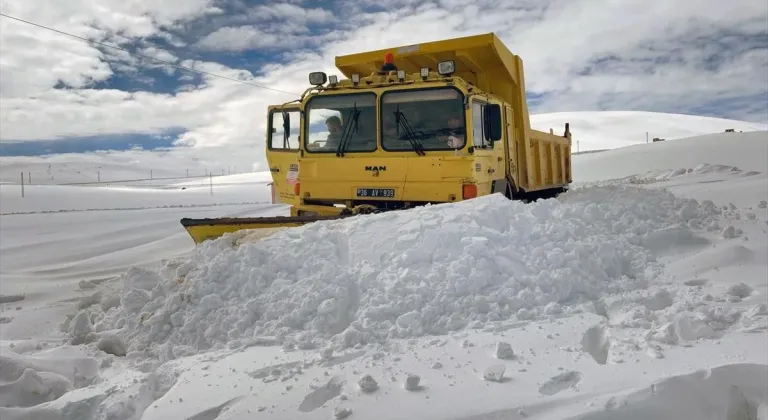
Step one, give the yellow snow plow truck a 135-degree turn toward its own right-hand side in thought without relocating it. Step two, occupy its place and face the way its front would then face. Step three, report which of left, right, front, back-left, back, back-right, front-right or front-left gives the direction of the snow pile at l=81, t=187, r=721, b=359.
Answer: back

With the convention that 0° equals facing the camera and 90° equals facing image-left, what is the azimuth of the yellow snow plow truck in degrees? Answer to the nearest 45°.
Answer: approximately 45°

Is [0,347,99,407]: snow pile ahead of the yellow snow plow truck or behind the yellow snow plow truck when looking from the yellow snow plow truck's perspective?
ahead
